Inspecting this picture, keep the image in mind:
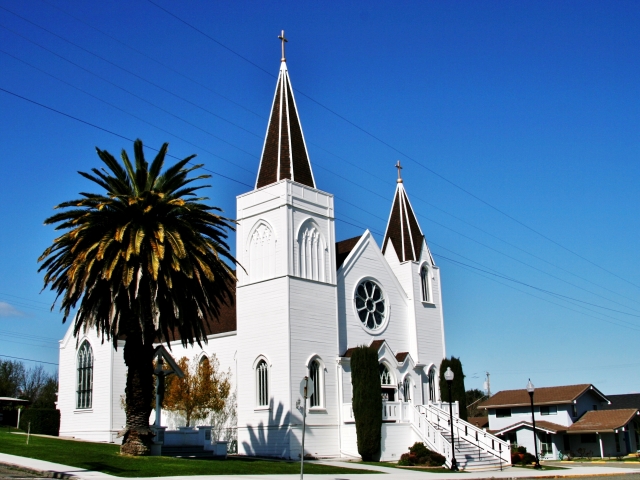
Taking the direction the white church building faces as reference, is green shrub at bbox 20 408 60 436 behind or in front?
behind

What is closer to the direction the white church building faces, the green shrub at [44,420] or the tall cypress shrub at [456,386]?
the tall cypress shrub

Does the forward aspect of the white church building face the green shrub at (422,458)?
yes

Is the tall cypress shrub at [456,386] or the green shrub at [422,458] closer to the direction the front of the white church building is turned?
the green shrub

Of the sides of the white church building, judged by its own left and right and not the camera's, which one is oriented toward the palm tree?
right

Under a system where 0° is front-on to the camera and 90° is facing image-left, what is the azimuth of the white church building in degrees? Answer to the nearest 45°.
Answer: approximately 315°

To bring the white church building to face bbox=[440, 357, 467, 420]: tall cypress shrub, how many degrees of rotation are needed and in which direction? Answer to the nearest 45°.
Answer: approximately 90° to its left
